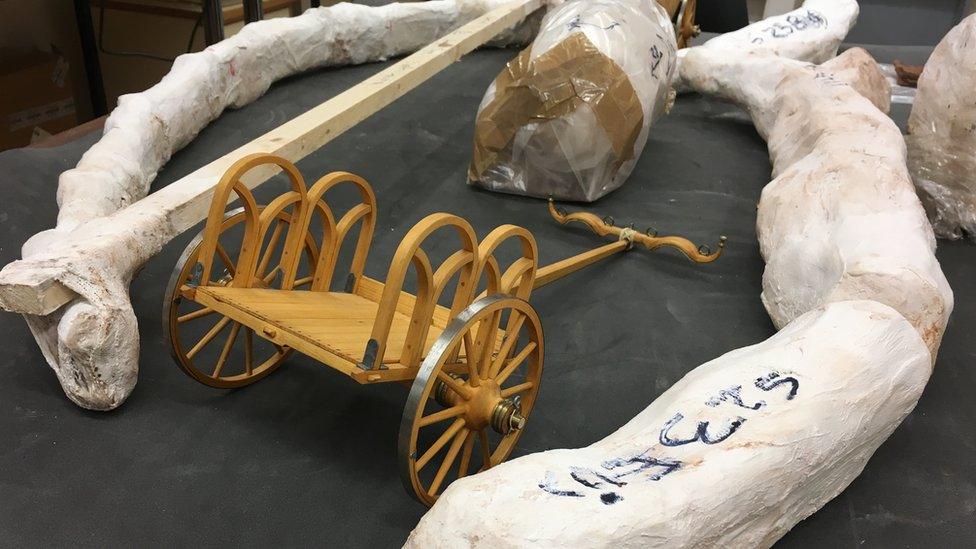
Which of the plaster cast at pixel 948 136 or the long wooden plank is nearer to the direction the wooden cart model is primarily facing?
the plaster cast

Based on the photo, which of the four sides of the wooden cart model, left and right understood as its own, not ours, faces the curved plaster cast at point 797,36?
front

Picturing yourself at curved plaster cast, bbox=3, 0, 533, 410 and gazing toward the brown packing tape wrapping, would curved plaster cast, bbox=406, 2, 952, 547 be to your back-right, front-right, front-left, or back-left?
front-right

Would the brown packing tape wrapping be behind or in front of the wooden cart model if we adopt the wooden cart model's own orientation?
in front

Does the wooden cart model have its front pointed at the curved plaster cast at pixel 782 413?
no

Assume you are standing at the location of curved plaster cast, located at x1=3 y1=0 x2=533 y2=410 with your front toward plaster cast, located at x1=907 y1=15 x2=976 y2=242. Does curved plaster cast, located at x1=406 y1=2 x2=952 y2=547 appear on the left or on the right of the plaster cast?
right

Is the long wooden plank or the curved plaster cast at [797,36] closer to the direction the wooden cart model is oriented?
the curved plaster cast

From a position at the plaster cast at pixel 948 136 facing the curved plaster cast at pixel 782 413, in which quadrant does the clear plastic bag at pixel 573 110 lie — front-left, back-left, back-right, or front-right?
front-right

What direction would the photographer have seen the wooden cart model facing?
facing away from the viewer and to the right of the viewer

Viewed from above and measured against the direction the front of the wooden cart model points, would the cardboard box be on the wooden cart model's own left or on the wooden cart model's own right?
on the wooden cart model's own left

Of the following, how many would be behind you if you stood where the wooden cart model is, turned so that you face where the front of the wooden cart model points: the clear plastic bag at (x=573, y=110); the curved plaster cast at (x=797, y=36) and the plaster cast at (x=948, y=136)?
0

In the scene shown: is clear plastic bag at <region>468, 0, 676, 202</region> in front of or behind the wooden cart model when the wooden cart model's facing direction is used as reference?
in front

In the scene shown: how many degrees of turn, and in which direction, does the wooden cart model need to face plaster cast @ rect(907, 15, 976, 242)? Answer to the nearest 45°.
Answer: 0° — it already faces it

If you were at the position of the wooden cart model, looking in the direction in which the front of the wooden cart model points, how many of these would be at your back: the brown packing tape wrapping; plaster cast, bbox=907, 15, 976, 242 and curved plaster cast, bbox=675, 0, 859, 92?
0

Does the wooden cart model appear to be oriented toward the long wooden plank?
no
